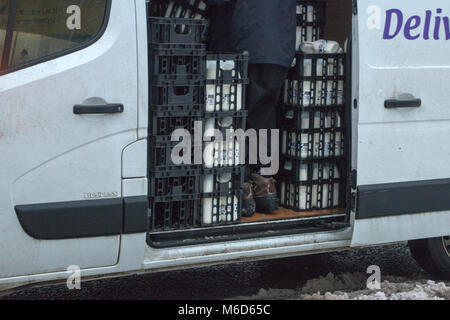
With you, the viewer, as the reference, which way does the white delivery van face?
facing the viewer and to the left of the viewer
